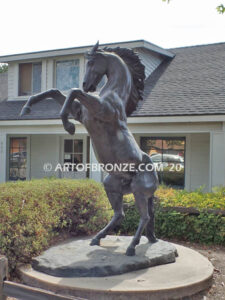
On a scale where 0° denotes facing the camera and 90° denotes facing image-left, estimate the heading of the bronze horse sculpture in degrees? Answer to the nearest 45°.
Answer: approximately 45°

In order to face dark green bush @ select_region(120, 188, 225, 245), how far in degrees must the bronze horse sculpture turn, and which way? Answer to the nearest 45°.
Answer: approximately 180°
